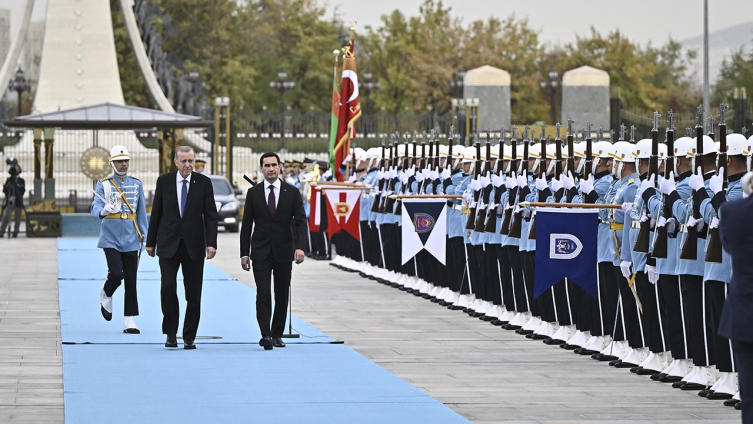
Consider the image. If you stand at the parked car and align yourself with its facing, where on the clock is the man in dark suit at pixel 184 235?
The man in dark suit is roughly at 12 o'clock from the parked car.

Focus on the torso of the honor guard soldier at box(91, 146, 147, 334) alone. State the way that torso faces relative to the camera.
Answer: toward the camera

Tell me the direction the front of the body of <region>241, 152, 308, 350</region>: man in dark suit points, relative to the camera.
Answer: toward the camera

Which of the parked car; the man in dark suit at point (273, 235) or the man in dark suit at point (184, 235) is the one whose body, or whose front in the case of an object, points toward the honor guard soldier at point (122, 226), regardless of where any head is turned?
the parked car

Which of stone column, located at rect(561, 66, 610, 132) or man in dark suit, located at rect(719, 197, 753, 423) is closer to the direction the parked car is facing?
the man in dark suit

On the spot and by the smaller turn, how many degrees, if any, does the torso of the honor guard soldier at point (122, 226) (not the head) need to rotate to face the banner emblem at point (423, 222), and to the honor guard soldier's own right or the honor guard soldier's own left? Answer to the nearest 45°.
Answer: approximately 135° to the honor guard soldier's own left

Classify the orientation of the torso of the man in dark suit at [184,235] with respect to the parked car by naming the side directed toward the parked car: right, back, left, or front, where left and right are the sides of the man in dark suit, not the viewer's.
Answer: back

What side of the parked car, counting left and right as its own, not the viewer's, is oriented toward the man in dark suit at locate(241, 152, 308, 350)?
front
